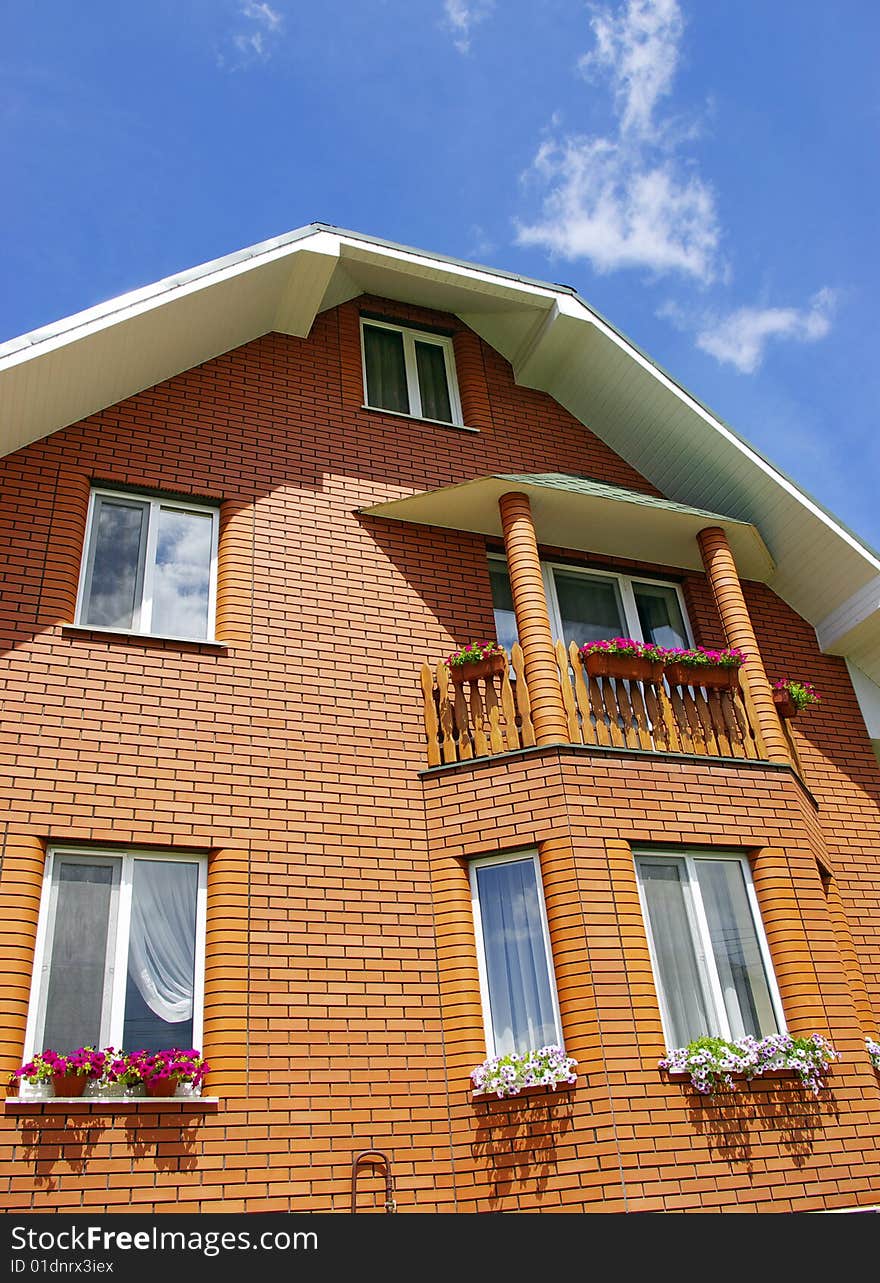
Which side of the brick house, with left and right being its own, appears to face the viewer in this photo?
front
